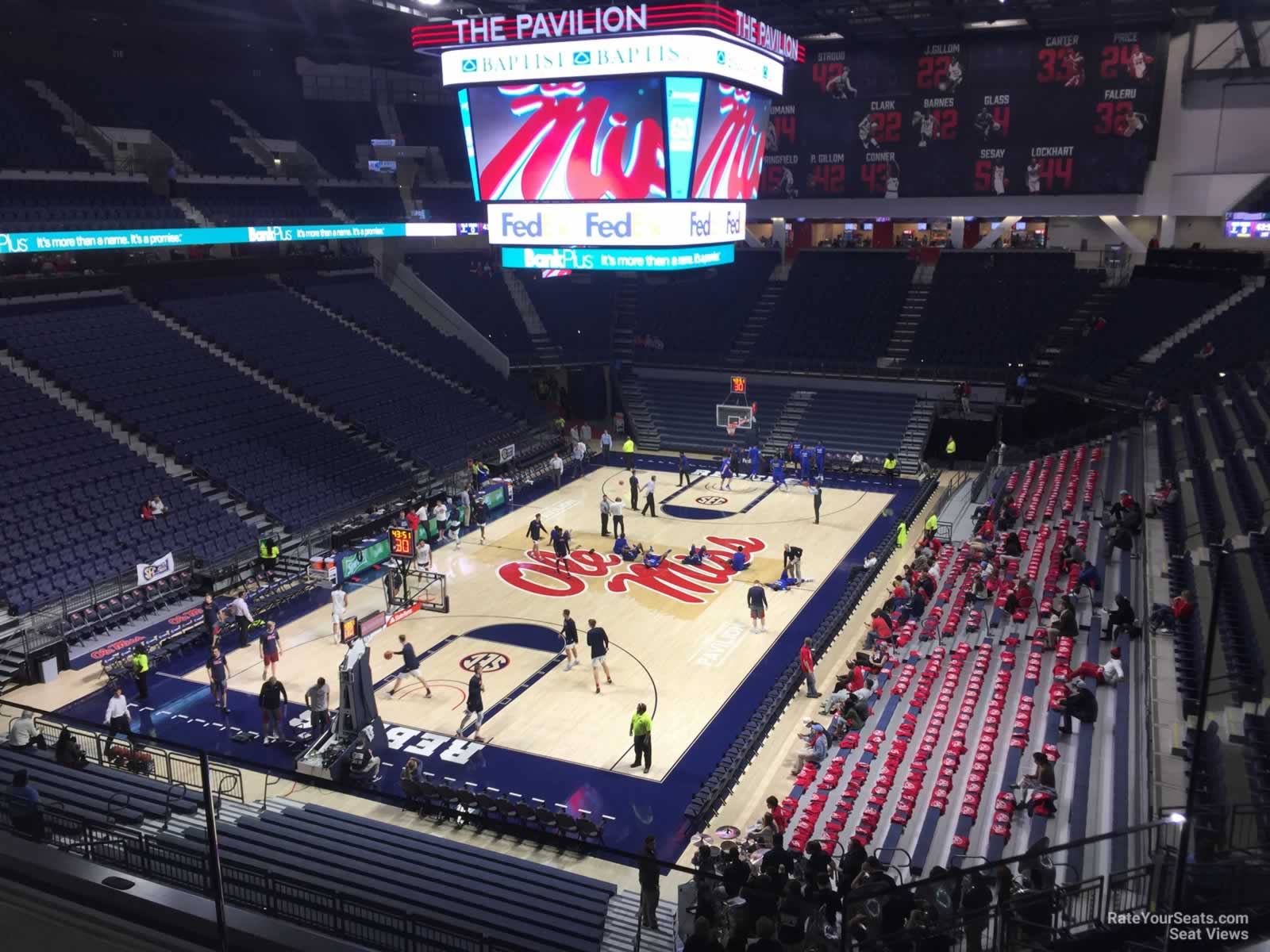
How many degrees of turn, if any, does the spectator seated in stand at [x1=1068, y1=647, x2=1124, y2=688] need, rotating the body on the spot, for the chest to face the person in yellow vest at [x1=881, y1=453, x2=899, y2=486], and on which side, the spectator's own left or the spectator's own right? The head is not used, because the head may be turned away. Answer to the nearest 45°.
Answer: approximately 90° to the spectator's own right

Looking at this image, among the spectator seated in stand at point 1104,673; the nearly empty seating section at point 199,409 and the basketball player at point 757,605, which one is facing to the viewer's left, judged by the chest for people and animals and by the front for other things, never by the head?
the spectator seated in stand

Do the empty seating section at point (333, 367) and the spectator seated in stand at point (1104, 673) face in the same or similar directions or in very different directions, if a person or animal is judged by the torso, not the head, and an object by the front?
very different directions

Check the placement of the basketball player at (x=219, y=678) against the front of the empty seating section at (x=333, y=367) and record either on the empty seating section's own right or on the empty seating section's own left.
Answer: on the empty seating section's own right

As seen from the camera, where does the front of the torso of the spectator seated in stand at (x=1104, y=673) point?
to the viewer's left

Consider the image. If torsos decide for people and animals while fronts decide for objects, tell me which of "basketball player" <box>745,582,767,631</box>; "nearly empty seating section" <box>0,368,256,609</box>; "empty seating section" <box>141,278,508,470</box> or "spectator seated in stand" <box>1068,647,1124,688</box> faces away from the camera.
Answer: the basketball player

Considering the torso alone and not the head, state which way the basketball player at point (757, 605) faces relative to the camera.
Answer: away from the camera

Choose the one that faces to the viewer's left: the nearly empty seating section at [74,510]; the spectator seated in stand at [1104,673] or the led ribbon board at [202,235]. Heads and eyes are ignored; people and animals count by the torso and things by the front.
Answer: the spectator seated in stand
